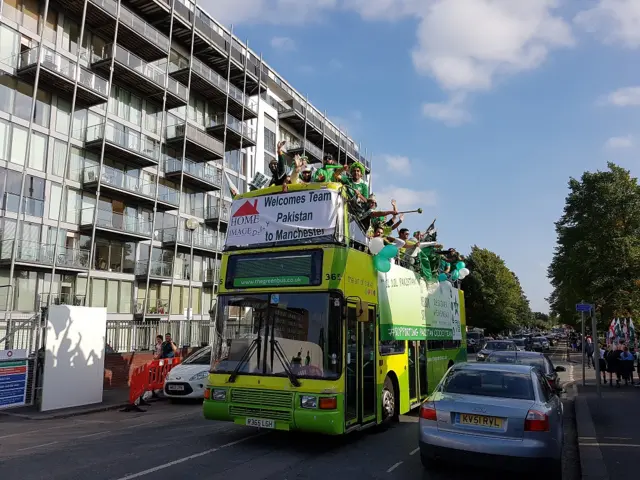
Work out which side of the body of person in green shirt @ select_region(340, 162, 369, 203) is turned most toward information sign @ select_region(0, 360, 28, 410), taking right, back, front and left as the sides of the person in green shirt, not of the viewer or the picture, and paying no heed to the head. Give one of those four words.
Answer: right

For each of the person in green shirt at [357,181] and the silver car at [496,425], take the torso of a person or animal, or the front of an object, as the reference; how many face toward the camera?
1

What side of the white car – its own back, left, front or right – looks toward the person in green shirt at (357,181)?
left

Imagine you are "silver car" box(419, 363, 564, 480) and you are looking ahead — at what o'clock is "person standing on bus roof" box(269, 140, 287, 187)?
The person standing on bus roof is roughly at 10 o'clock from the silver car.

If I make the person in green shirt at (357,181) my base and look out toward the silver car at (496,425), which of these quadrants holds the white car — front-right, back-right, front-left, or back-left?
back-right

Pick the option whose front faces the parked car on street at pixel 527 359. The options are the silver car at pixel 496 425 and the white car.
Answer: the silver car

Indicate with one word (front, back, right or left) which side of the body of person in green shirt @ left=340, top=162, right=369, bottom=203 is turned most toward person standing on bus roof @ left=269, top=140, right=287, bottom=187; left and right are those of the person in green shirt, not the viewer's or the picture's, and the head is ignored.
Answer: right

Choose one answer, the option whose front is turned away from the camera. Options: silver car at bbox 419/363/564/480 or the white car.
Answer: the silver car

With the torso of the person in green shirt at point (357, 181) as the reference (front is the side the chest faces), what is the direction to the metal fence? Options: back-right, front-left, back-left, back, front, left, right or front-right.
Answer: back-right

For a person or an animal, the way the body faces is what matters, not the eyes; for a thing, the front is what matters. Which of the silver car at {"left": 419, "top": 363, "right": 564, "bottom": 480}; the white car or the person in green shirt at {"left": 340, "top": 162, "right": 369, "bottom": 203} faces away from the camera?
the silver car

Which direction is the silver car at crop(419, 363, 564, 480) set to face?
away from the camera

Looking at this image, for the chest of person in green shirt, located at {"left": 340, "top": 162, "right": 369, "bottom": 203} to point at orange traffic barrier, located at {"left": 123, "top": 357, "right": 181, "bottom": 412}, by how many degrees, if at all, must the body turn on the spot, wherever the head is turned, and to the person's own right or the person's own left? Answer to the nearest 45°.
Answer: approximately 135° to the person's own right

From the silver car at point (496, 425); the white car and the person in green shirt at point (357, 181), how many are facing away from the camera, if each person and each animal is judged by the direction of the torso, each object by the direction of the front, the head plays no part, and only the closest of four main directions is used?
1

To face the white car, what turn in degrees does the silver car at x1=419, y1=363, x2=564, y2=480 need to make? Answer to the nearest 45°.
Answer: approximately 45° to its left
